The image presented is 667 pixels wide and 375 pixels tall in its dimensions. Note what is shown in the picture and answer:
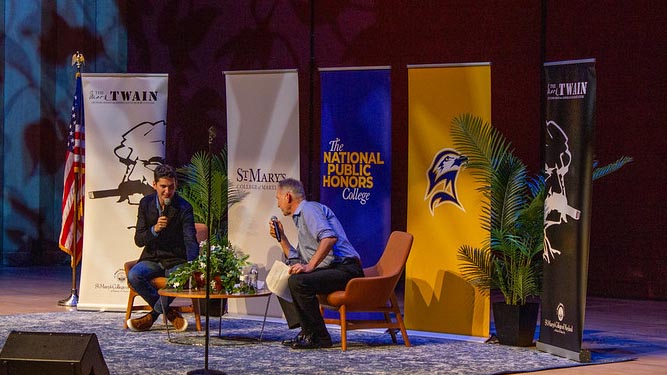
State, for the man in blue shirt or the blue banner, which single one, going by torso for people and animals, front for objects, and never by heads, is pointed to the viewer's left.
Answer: the man in blue shirt

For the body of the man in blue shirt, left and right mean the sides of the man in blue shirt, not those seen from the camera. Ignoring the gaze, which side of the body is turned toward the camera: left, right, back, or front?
left

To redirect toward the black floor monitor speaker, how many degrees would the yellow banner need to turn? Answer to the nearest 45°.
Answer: approximately 45° to its right

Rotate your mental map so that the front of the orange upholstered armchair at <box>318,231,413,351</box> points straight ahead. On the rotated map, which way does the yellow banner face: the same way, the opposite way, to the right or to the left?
to the left

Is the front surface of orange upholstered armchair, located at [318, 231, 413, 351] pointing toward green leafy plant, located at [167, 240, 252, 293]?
yes

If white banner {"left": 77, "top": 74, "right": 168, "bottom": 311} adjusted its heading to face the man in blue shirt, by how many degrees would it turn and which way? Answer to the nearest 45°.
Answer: approximately 45° to its left

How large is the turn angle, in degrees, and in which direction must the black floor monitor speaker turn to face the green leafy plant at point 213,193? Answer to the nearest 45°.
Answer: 0° — it already faces it

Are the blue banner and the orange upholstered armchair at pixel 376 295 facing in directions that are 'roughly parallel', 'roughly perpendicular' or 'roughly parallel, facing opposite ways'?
roughly perpendicular

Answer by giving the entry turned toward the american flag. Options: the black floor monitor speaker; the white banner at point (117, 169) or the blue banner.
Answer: the black floor monitor speaker

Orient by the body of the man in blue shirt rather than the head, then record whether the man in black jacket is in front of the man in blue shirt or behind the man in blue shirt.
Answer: in front

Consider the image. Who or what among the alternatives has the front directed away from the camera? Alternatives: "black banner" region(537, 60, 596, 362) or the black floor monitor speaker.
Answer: the black floor monitor speaker

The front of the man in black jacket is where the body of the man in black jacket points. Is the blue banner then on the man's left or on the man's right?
on the man's left
